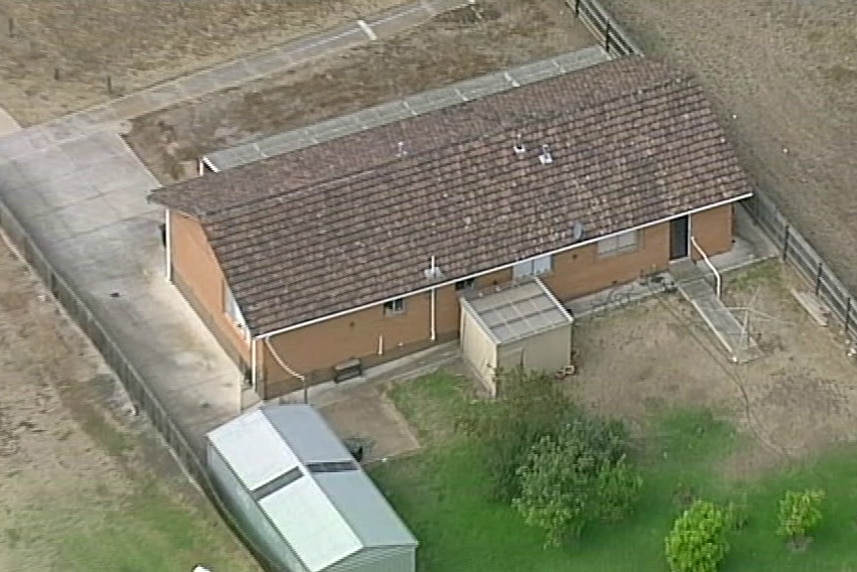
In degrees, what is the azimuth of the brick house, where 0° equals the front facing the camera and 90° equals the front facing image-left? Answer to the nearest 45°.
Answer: approximately 135°
